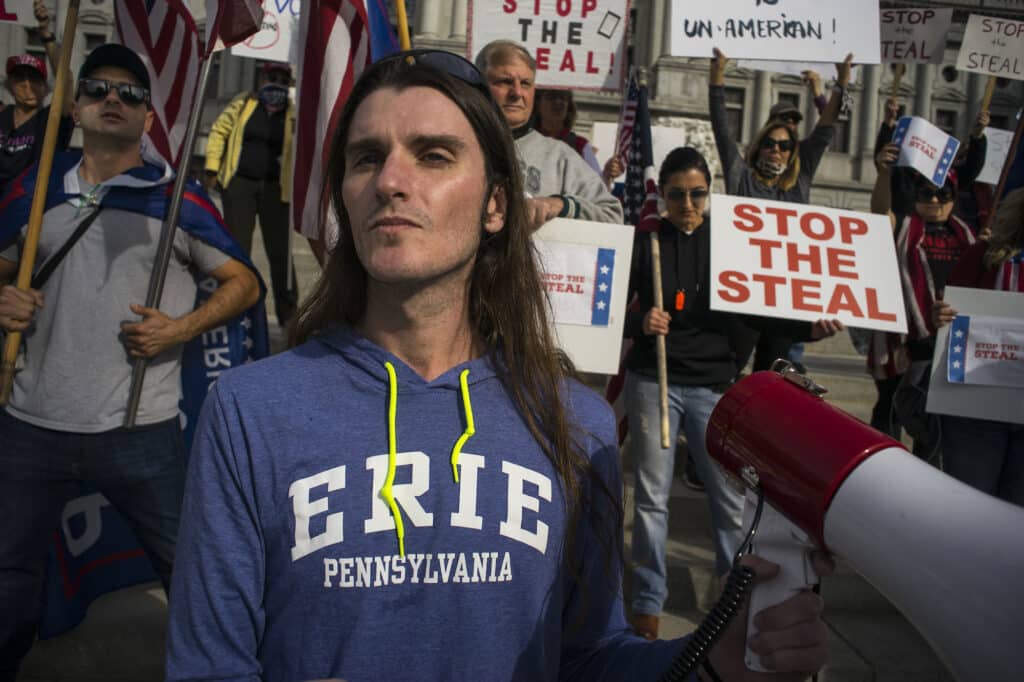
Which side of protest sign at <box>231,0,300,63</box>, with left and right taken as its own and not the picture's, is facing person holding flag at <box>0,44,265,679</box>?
front

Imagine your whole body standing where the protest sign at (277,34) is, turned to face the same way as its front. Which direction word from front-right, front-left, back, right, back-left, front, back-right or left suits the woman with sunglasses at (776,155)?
front-left

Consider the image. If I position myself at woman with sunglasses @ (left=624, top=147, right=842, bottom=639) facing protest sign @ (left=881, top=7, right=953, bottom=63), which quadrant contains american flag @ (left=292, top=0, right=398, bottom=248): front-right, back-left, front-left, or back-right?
back-left

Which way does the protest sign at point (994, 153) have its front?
toward the camera

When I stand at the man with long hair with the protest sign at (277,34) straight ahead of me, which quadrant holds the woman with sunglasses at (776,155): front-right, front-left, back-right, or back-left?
front-right

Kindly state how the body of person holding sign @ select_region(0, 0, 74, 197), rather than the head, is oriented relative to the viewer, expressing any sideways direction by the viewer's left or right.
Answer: facing the viewer

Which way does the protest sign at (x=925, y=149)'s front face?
toward the camera

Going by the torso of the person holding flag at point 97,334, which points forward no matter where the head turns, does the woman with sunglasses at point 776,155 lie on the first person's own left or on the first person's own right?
on the first person's own left

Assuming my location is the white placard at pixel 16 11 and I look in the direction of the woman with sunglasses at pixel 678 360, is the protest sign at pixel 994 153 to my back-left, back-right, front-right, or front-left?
front-left

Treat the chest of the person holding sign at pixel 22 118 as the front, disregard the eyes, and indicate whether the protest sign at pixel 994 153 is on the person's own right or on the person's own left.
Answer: on the person's own left
